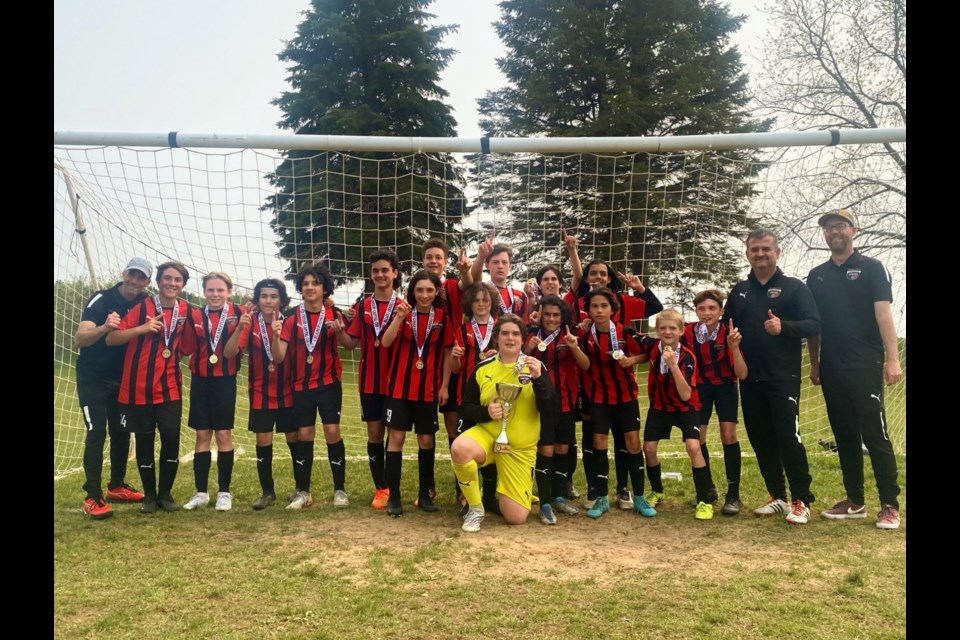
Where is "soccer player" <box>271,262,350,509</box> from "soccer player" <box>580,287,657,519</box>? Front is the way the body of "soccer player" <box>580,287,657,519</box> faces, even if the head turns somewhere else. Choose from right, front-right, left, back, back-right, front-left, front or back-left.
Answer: right

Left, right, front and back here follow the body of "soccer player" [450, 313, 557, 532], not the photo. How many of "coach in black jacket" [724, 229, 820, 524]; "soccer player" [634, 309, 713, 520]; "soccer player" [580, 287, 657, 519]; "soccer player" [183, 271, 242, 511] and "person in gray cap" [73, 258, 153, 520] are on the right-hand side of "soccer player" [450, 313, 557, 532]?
2

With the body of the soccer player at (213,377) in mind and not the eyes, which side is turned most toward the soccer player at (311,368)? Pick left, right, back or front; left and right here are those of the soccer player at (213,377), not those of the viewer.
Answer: left

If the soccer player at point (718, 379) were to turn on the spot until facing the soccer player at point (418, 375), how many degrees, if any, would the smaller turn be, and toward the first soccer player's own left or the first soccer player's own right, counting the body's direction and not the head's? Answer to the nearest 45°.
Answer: approximately 90° to the first soccer player's own right

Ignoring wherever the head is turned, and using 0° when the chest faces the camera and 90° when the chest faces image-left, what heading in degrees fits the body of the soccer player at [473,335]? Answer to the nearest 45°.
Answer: approximately 0°

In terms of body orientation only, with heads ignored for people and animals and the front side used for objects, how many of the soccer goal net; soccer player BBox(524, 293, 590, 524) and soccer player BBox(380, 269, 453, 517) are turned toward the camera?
3
